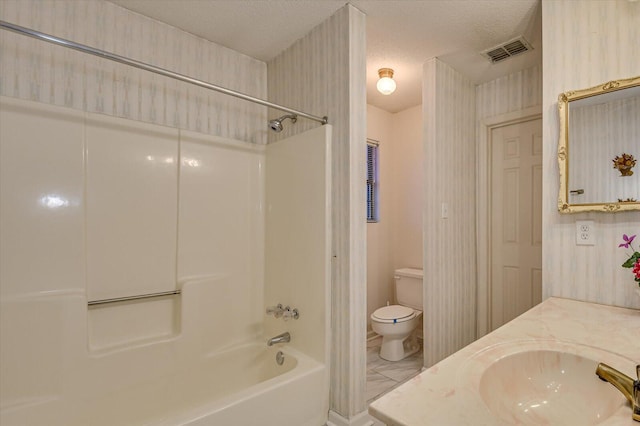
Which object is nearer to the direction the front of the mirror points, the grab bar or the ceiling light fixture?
the grab bar

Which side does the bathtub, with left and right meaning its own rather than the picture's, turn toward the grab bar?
back

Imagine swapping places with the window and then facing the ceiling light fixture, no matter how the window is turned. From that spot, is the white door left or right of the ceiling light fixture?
left

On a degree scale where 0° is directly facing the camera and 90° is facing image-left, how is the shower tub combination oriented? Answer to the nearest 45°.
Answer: approximately 315°

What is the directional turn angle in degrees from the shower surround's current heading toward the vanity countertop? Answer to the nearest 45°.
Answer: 0° — it already faces it

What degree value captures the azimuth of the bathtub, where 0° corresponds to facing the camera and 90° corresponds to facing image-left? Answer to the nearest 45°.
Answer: approximately 315°

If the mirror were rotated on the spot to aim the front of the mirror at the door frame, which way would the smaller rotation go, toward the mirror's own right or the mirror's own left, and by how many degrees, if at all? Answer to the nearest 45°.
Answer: approximately 90° to the mirror's own right
